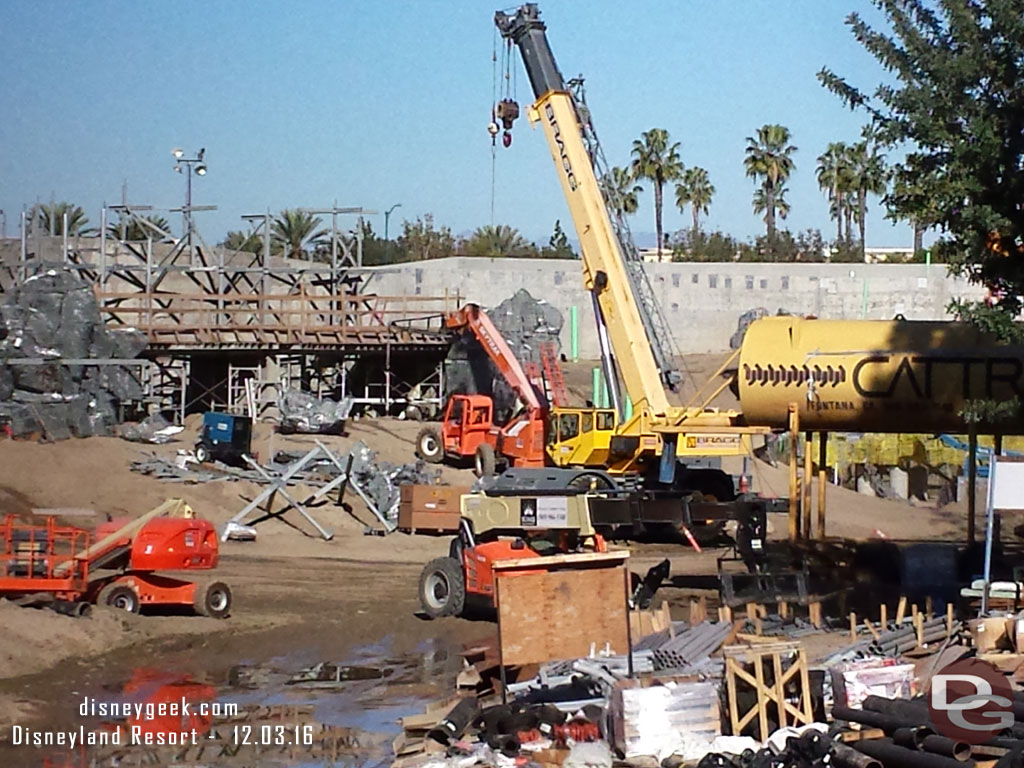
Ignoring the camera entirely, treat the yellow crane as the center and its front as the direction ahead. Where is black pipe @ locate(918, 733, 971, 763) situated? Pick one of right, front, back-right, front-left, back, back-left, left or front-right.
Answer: left

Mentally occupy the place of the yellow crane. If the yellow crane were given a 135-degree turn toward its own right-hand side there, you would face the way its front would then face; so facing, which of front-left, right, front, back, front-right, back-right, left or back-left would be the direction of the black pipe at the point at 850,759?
back-right

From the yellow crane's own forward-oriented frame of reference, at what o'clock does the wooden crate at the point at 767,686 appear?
The wooden crate is roughly at 9 o'clock from the yellow crane.

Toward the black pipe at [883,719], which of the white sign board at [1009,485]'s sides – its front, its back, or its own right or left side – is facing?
front

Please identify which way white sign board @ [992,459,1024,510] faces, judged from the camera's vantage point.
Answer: facing the viewer

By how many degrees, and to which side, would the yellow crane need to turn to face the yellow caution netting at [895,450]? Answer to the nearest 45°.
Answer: approximately 135° to its right

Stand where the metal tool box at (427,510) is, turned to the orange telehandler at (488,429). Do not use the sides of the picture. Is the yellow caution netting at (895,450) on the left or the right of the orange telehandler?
right

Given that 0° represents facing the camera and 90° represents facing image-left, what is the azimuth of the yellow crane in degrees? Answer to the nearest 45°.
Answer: approximately 90°

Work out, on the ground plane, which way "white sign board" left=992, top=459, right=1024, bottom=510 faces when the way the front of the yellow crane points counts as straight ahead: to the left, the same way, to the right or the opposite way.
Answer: to the left

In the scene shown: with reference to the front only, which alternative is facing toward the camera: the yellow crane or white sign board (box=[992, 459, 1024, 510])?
the white sign board

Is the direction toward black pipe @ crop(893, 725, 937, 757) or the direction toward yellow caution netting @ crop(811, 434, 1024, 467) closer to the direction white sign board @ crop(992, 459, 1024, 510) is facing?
the black pipe

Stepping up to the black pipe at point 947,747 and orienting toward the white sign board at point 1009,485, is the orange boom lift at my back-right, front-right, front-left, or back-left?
front-left

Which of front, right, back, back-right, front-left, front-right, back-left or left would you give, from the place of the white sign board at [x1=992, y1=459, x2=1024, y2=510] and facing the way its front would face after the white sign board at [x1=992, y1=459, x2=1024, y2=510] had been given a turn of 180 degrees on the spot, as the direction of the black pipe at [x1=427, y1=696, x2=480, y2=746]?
back-left

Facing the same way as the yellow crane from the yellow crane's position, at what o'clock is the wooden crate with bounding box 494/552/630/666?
The wooden crate is roughly at 9 o'clock from the yellow crane.

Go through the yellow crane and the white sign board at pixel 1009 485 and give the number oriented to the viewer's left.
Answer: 1

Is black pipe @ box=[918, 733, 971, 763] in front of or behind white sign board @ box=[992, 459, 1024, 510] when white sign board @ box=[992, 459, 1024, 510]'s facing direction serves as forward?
in front

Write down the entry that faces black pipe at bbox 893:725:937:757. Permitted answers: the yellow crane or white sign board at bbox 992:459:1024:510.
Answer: the white sign board

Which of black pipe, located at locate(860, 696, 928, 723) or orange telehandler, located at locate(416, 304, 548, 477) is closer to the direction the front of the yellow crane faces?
the orange telehandler
